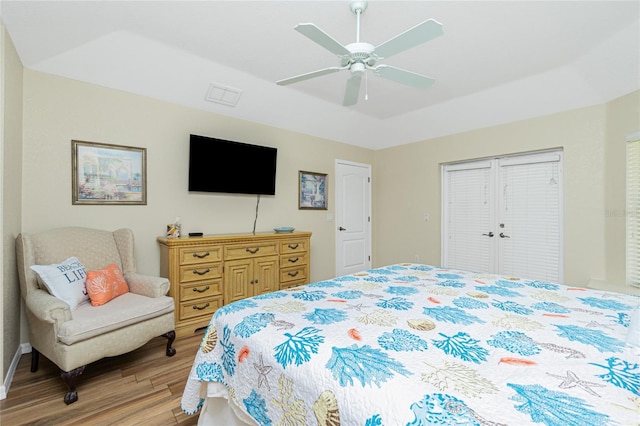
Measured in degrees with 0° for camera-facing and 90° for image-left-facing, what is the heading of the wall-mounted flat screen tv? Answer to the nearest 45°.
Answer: approximately 315°

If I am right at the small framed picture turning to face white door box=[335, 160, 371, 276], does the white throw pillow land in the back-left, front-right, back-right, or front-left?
back-right

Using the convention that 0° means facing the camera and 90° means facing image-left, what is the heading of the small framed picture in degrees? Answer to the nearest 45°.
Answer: approximately 315°

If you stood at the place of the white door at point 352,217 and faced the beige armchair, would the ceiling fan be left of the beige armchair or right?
left

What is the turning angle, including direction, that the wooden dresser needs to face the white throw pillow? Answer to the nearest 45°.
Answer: approximately 90° to its right

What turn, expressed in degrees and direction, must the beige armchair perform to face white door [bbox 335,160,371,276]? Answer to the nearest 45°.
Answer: approximately 45° to its left

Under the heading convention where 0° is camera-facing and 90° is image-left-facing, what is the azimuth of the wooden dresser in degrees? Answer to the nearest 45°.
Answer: approximately 315°
